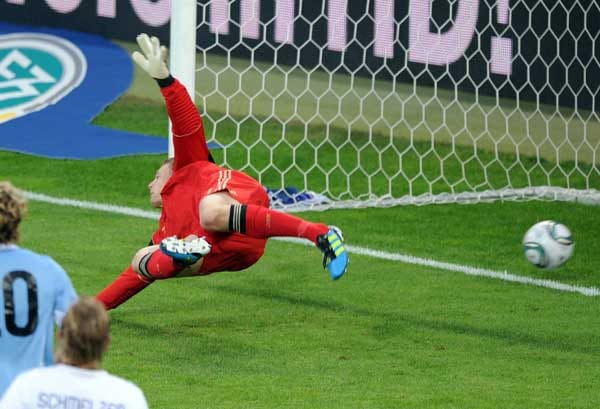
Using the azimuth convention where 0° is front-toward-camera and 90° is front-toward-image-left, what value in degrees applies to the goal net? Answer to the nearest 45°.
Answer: approximately 45°

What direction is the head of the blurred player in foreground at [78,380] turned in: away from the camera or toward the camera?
away from the camera

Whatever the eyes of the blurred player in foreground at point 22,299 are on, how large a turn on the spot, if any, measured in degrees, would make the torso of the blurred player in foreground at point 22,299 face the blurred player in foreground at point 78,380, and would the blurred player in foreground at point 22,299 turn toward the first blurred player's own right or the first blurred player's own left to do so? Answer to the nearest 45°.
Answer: approximately 180°

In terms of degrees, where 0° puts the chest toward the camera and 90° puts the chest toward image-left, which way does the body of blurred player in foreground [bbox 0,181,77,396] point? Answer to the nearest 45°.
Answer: approximately 180°

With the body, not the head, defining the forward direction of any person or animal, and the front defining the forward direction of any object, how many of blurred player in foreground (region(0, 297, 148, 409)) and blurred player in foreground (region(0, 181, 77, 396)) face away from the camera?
2

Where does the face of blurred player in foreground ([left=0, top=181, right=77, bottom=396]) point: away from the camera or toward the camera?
away from the camera

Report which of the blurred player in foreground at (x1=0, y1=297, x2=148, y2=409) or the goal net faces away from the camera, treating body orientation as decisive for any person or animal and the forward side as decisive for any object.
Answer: the blurred player in foreground

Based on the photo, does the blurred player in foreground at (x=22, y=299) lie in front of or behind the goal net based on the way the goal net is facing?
in front

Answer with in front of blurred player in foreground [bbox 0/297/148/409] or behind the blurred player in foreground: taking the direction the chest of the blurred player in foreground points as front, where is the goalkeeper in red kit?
in front

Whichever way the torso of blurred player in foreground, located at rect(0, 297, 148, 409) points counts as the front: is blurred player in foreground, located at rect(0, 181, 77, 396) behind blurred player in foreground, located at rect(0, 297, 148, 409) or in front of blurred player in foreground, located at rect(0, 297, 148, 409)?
in front

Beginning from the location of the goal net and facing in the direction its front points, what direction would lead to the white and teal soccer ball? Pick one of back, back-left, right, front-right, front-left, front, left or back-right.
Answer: front-left

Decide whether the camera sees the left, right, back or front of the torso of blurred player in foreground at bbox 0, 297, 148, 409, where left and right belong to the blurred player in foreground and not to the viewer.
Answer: back
